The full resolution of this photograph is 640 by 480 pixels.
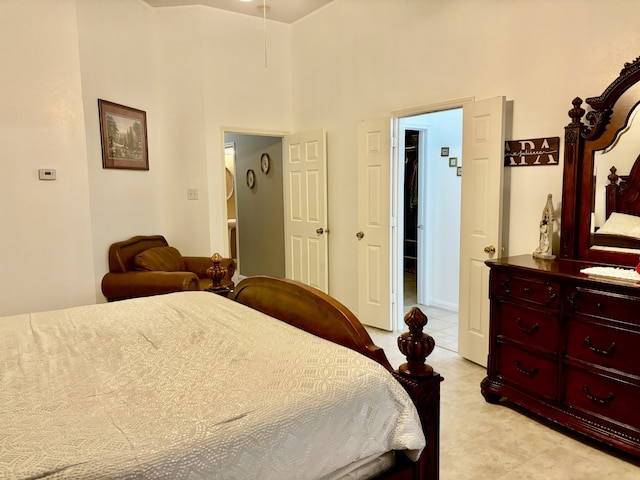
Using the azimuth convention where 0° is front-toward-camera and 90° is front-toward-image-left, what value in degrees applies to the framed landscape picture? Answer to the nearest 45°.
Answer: approximately 315°

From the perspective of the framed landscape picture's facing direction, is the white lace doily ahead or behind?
ahead

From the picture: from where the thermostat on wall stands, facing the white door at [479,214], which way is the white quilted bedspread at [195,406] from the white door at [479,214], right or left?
right

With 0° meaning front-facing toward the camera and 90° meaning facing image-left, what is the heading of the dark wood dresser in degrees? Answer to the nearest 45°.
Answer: approximately 45°

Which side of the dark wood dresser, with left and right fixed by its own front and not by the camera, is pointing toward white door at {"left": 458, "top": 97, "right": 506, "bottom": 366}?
right

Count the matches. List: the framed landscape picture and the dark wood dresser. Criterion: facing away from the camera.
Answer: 0

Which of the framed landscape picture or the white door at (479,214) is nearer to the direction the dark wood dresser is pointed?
the framed landscape picture

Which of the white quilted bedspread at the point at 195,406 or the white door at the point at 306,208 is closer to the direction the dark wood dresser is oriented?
the white quilted bedspread

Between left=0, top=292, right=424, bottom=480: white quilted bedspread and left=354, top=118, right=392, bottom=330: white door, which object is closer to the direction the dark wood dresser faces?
the white quilted bedspread

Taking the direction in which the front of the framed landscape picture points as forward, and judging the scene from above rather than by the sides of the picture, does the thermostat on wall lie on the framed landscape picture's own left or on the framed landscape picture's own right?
on the framed landscape picture's own right

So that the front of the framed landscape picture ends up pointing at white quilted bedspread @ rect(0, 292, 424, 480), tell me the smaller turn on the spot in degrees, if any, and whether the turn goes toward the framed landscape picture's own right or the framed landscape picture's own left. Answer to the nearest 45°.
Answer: approximately 45° to the framed landscape picture's own right
